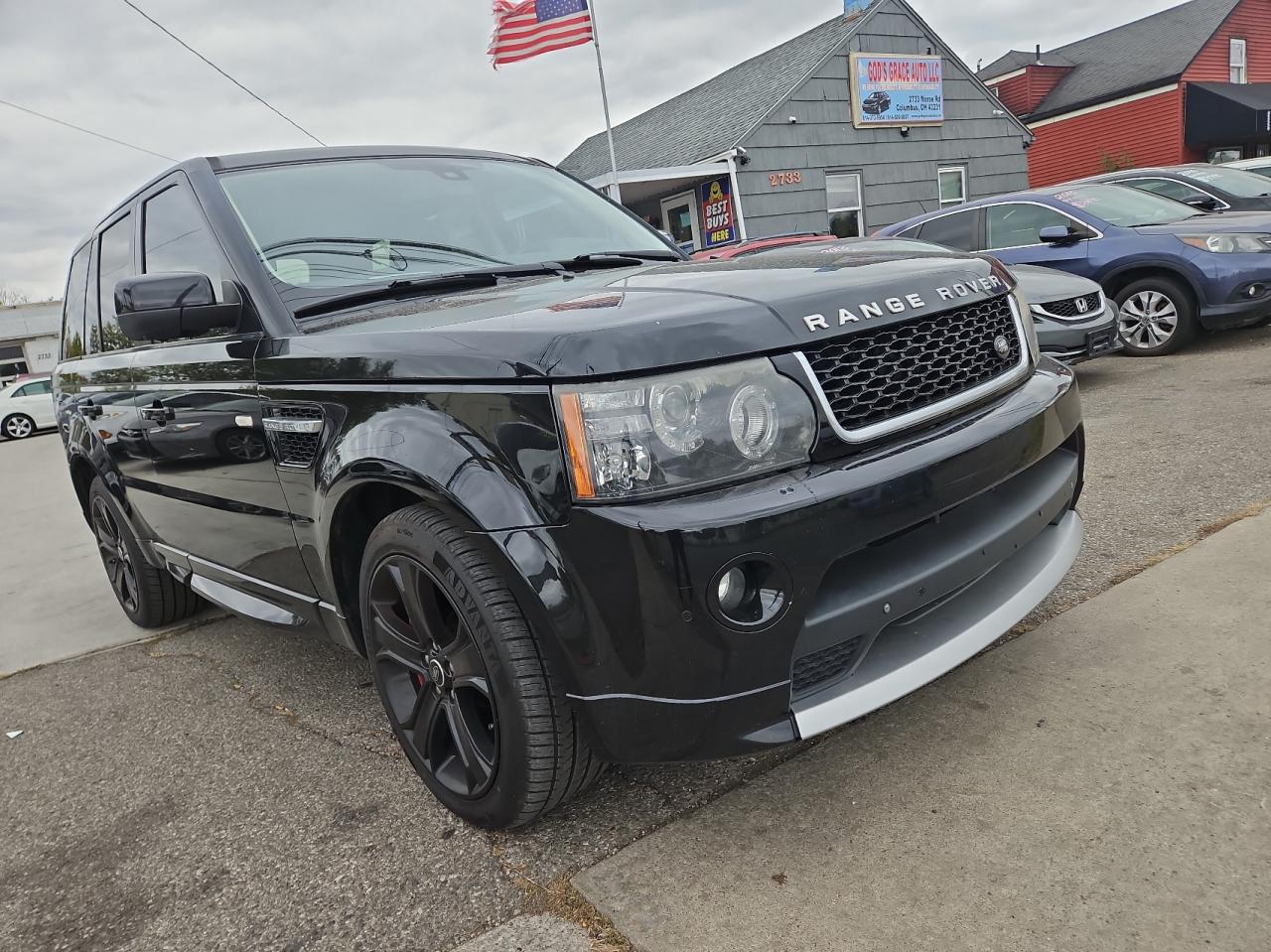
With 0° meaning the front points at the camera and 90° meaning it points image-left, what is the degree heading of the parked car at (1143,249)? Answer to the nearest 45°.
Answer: approximately 315°

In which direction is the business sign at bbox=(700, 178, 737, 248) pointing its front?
toward the camera

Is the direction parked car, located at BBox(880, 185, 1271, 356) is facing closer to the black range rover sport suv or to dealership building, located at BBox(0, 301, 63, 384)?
the black range rover sport suv

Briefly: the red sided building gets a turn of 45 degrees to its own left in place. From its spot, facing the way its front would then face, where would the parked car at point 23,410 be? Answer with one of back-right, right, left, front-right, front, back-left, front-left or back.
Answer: back-right

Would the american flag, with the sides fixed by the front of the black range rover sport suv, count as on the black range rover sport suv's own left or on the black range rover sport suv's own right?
on the black range rover sport suv's own left

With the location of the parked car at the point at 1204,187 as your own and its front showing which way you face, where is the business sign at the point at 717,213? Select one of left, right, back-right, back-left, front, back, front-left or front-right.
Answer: back

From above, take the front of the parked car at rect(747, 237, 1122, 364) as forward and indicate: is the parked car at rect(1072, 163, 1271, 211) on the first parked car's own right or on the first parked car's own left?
on the first parked car's own left

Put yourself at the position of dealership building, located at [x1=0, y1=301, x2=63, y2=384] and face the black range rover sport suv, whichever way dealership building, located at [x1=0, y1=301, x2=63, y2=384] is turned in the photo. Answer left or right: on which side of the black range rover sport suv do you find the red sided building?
left

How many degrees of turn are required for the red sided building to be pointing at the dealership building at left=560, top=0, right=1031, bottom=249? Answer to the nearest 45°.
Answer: approximately 45° to its right

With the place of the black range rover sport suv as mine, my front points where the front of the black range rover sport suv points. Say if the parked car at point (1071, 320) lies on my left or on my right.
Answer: on my left

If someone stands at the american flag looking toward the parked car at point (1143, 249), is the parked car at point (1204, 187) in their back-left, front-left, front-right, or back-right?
front-left

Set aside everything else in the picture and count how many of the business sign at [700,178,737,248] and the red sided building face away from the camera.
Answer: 0

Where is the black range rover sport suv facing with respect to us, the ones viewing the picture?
facing the viewer and to the right of the viewer
